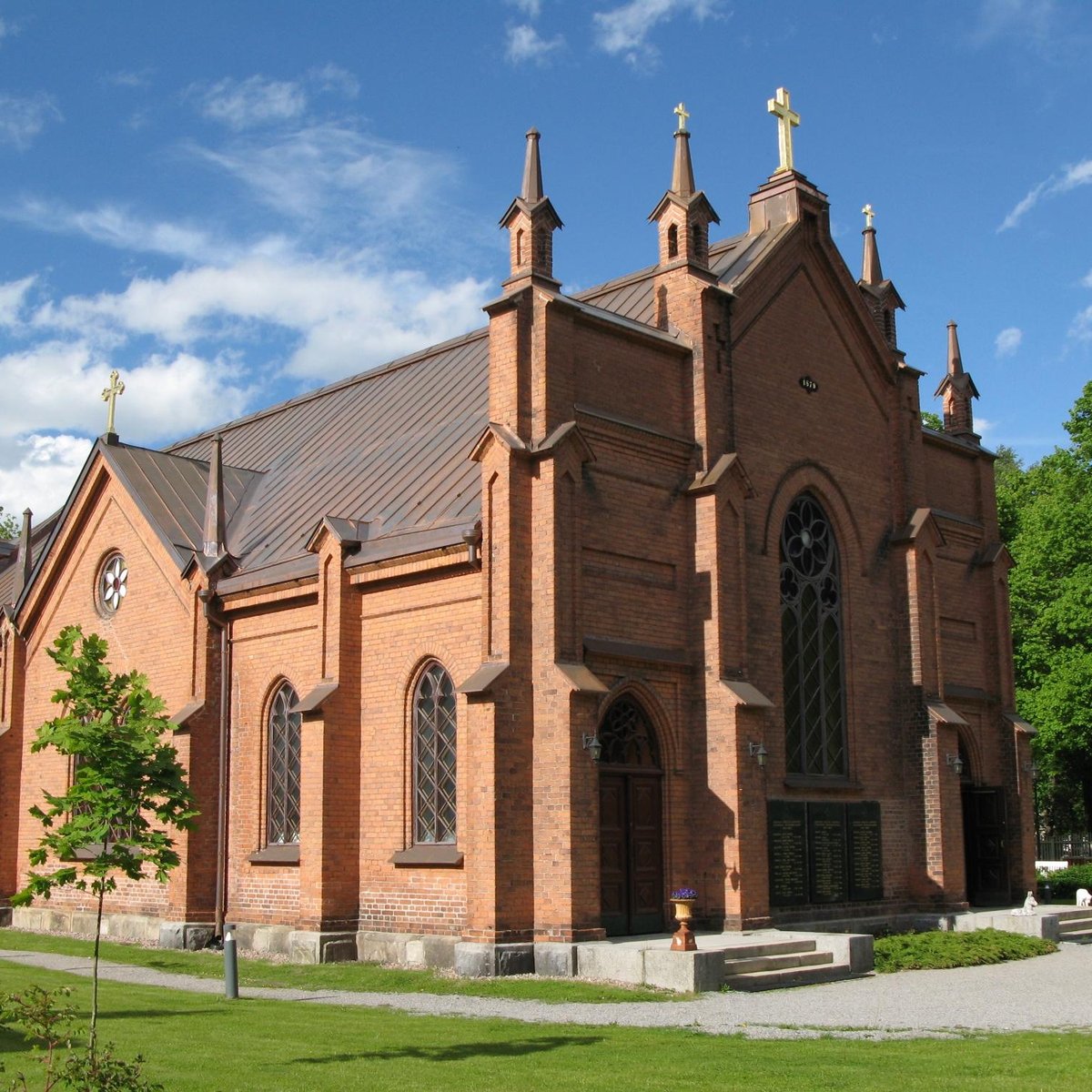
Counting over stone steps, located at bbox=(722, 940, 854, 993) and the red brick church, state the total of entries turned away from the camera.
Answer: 0

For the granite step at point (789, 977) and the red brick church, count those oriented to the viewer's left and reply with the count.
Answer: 0

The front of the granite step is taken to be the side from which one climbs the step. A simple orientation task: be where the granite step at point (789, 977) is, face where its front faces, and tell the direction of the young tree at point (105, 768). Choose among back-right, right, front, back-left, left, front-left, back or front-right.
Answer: right

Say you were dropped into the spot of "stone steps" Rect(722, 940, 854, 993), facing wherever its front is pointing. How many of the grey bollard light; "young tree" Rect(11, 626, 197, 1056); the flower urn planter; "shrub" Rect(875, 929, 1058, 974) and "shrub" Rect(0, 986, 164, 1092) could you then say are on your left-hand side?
1

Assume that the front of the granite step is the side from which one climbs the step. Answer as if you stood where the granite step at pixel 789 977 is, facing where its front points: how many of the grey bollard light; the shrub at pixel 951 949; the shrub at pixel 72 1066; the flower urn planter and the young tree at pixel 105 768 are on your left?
1

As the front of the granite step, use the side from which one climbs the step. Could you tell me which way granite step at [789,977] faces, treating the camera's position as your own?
facing the viewer and to the right of the viewer

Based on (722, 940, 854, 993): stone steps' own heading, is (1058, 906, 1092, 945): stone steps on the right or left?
on its left

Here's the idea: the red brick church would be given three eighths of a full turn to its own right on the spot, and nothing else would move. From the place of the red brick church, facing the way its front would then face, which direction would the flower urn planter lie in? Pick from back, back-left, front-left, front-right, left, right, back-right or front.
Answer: left

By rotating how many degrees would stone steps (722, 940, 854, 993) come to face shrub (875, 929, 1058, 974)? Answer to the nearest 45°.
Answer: approximately 90° to its left

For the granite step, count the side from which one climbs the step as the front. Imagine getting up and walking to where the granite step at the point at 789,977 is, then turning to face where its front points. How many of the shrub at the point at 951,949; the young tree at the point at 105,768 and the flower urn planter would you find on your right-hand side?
2

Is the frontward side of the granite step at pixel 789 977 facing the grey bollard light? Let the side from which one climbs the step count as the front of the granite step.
no

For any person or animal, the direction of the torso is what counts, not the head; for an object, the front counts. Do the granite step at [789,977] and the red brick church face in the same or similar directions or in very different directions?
same or similar directions

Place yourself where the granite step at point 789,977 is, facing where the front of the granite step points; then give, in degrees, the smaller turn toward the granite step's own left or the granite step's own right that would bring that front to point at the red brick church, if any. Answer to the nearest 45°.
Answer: approximately 180°

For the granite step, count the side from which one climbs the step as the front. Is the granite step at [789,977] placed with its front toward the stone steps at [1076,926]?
no

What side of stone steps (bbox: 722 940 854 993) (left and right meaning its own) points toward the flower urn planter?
right
